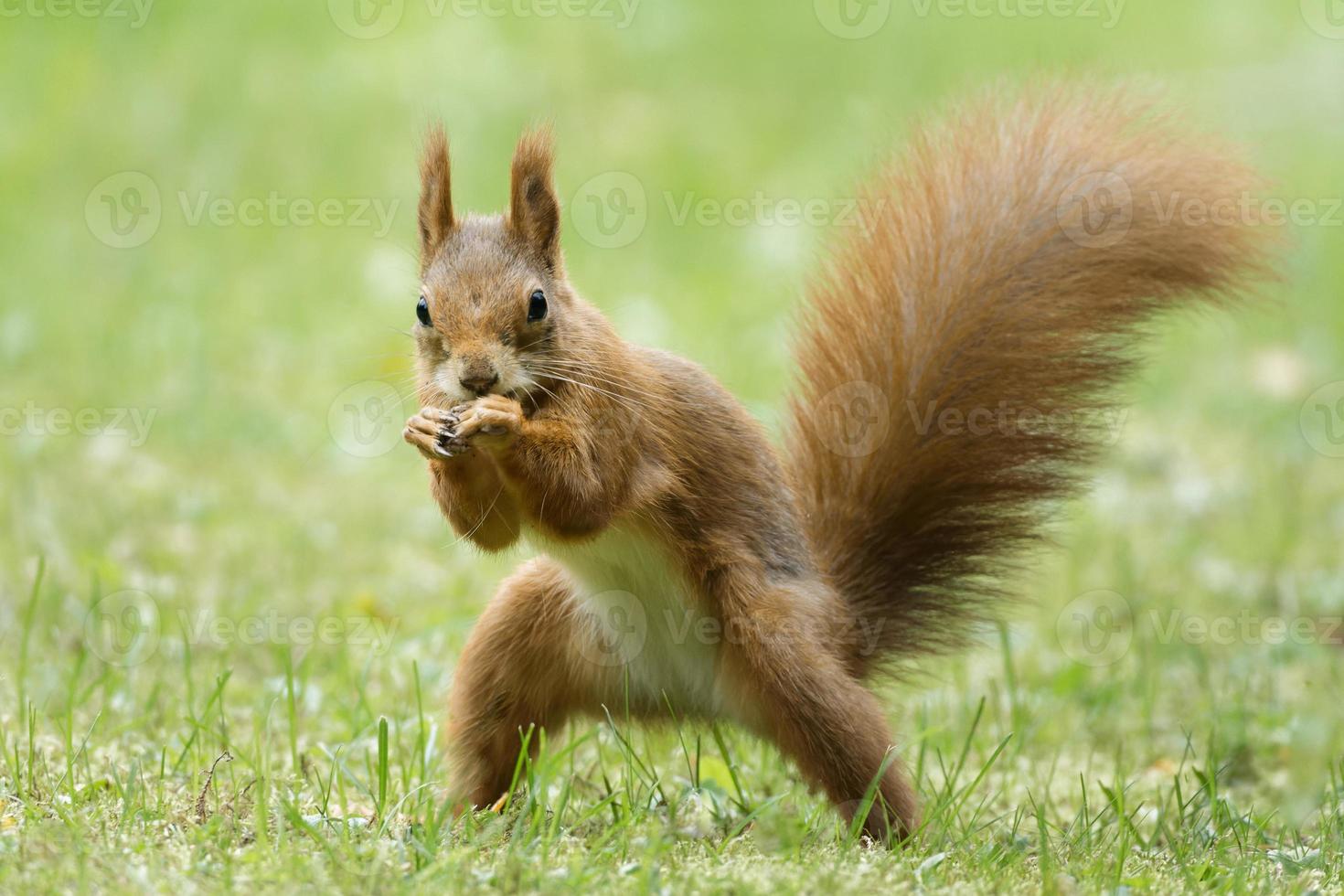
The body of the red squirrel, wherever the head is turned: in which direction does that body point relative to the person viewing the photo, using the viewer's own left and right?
facing the viewer and to the left of the viewer
